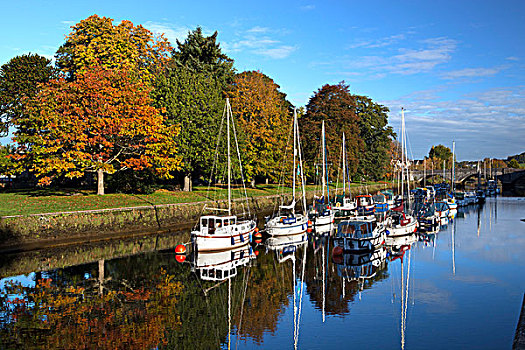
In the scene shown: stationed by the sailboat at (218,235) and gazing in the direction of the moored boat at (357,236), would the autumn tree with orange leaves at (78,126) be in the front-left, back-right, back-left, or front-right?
back-left

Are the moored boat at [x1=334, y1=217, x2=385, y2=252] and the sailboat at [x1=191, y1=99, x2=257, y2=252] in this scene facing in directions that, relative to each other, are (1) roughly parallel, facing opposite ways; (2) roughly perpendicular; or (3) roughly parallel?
roughly parallel

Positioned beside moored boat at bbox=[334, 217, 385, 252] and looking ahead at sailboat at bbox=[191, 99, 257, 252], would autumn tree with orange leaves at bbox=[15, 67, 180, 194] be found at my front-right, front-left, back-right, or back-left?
front-right
